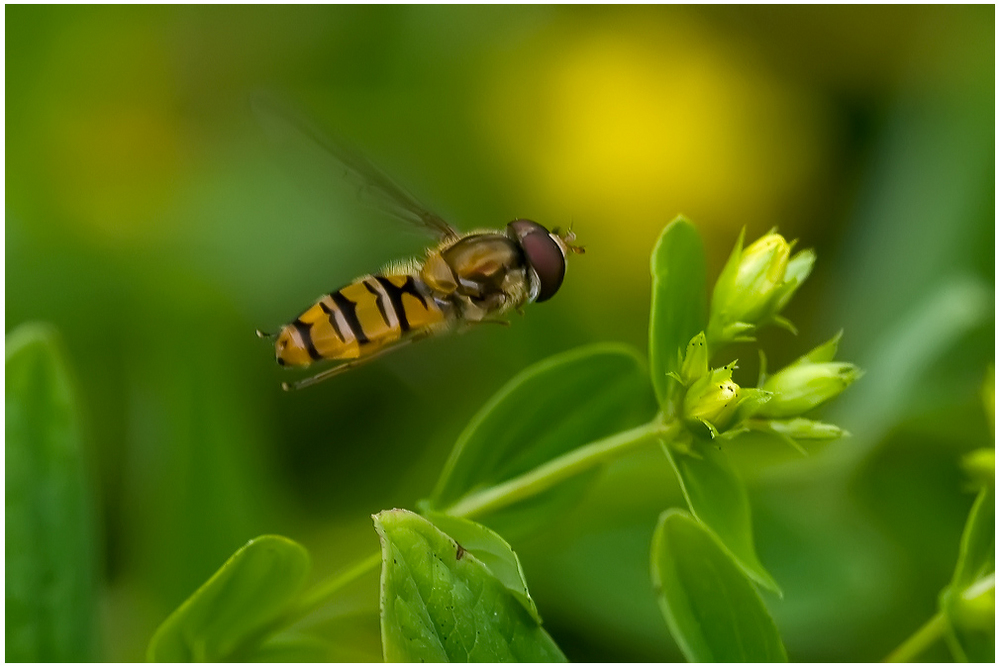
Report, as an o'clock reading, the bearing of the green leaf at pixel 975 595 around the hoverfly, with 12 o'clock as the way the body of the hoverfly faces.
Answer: The green leaf is roughly at 1 o'clock from the hoverfly.

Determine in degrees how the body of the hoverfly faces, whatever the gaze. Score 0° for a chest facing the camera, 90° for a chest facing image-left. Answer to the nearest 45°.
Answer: approximately 270°
